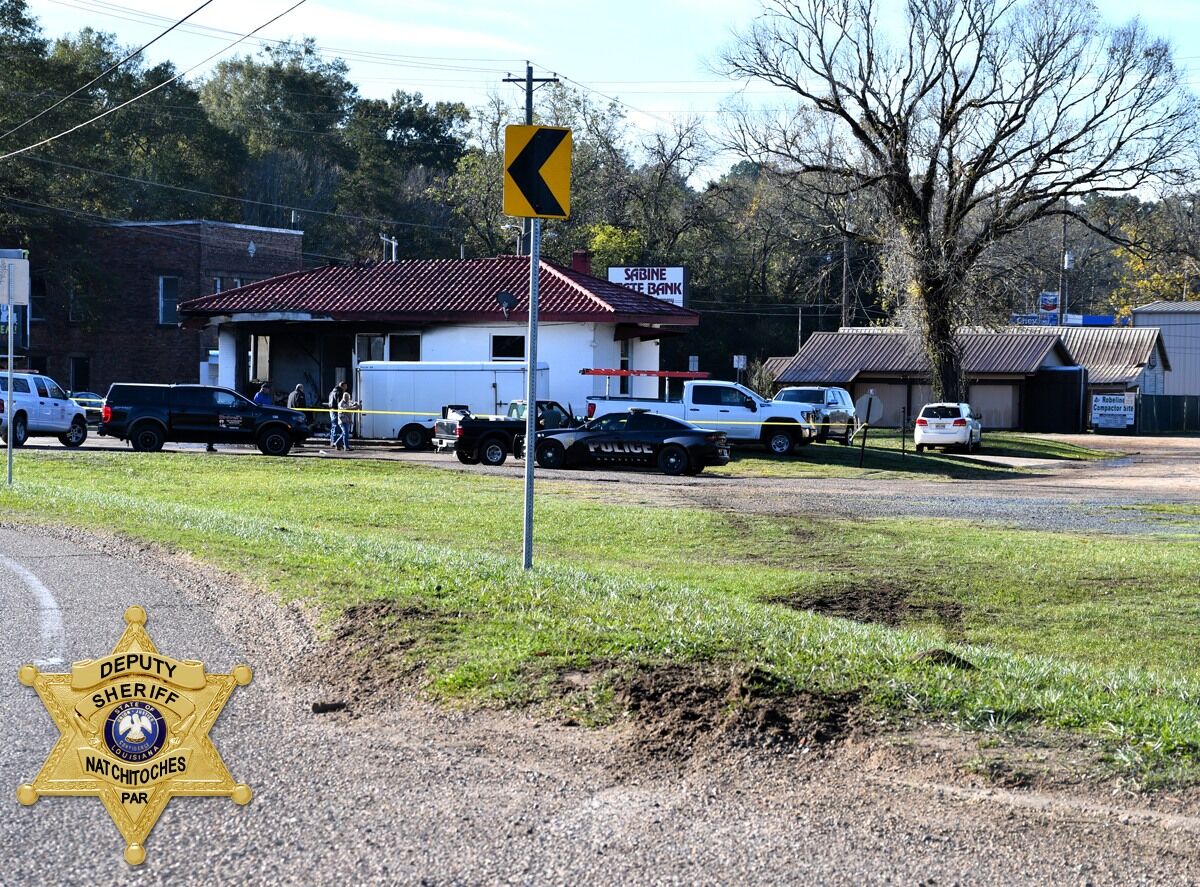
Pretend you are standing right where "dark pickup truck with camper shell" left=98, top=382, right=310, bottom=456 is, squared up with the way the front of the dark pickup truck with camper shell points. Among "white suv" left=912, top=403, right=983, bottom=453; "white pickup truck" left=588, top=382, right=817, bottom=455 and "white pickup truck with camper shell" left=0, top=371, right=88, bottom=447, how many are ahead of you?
2

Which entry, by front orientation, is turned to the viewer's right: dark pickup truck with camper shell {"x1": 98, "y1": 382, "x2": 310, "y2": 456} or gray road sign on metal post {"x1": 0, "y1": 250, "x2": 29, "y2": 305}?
the dark pickup truck with camper shell

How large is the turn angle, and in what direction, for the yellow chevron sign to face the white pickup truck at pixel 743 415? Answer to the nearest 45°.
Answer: approximately 180°

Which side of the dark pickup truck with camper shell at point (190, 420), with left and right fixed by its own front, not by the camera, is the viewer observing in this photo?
right

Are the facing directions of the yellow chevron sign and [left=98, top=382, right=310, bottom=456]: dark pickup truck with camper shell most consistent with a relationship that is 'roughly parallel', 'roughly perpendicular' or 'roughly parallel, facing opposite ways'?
roughly perpendicular

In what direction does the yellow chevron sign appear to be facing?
toward the camera

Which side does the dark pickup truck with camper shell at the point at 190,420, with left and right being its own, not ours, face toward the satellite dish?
front

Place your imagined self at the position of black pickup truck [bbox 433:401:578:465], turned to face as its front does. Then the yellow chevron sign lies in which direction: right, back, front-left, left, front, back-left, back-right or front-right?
back-right

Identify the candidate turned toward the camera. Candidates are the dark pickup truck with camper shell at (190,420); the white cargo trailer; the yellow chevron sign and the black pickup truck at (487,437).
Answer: the yellow chevron sign

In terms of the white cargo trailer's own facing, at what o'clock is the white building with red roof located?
The white building with red roof is roughly at 9 o'clock from the white cargo trailer.

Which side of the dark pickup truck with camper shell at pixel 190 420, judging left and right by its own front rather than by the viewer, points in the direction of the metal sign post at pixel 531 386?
right

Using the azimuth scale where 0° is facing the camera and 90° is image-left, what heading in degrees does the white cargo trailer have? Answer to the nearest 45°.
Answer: approximately 270°

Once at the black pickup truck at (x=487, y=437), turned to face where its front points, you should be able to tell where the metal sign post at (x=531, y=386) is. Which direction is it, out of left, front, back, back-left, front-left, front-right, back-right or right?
back-right

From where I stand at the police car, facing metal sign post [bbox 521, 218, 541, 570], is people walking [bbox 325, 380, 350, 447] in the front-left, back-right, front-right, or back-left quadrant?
back-right

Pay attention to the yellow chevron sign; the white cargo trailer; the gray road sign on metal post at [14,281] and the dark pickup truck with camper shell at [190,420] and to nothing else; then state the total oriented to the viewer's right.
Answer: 2
